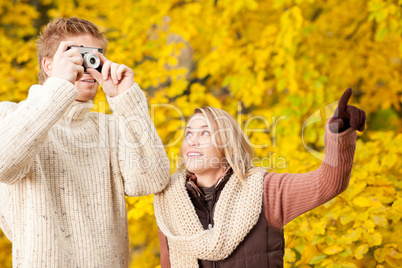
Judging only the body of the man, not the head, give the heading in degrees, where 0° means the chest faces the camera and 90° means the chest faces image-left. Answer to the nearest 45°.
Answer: approximately 315°
